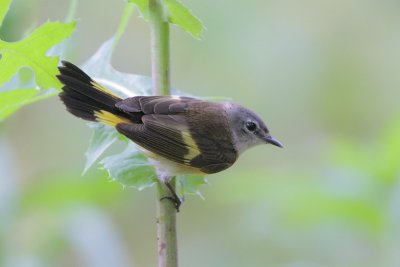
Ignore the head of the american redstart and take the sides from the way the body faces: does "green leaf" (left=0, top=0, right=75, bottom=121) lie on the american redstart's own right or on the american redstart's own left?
on the american redstart's own left

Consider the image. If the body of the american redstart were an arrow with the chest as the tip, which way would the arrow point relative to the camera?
to the viewer's right
